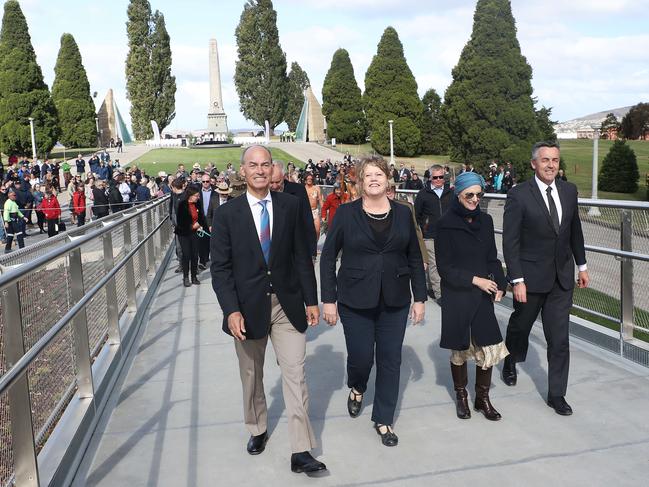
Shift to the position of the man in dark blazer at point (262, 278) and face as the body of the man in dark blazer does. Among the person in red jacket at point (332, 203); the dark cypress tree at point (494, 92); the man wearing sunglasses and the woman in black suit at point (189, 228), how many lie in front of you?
0

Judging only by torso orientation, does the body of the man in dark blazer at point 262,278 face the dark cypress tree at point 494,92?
no

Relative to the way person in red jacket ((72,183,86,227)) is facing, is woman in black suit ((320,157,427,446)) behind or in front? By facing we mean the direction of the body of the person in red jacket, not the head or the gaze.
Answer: in front

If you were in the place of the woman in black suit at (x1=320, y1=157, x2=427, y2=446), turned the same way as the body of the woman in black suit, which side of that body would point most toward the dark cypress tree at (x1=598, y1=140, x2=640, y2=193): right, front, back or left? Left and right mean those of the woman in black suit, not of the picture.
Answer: back

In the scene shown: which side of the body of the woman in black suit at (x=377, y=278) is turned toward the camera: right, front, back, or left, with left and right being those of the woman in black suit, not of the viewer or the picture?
front

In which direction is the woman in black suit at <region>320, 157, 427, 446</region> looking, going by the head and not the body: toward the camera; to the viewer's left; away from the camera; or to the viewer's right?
toward the camera

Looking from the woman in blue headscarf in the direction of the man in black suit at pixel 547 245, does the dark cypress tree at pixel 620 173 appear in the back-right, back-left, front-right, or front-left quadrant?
front-left

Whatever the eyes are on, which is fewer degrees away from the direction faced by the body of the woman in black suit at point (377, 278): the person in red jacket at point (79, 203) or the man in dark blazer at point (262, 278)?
the man in dark blazer

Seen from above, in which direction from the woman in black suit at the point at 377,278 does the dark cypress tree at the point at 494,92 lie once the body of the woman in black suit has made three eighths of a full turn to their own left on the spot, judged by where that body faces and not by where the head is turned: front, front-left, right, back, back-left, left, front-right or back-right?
front-left

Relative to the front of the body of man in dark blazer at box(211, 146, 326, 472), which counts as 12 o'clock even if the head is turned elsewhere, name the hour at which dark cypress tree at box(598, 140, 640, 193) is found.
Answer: The dark cypress tree is roughly at 7 o'clock from the man in dark blazer.

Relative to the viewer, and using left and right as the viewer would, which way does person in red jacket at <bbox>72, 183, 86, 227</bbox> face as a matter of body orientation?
facing the viewer and to the right of the viewer

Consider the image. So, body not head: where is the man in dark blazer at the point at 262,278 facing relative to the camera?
toward the camera

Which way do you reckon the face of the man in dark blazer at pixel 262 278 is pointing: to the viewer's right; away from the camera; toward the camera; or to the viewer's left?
toward the camera

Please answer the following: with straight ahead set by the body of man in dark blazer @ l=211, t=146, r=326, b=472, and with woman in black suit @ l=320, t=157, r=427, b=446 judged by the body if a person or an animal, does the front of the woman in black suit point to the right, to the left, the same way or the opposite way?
the same way

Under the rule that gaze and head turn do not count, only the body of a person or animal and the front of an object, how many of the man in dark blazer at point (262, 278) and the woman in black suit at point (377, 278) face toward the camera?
2

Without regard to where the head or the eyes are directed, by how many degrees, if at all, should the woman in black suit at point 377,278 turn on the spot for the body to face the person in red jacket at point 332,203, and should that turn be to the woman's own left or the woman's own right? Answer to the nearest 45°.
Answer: approximately 180°

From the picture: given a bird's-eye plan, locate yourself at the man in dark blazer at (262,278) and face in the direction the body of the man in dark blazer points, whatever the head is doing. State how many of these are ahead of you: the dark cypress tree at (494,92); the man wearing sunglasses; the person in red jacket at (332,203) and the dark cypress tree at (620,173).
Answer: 0

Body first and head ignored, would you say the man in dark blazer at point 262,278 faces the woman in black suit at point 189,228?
no
